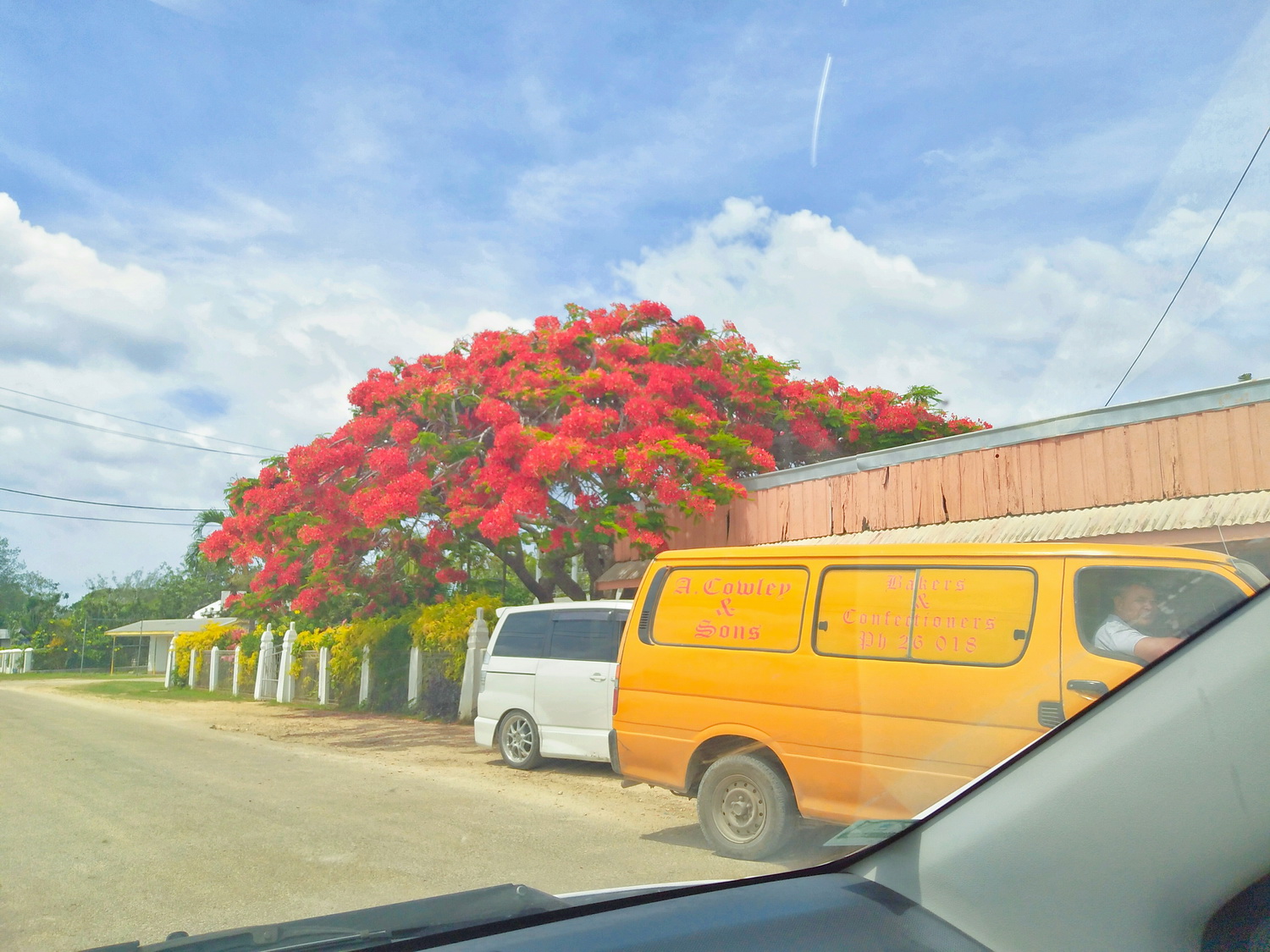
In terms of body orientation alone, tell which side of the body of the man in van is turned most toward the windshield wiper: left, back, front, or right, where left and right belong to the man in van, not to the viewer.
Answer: right

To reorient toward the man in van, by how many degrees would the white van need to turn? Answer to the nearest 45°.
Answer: approximately 45° to its right

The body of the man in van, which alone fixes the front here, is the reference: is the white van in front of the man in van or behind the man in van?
behind

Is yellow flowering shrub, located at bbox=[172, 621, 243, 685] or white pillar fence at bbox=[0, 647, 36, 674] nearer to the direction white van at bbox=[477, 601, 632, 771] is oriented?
the white pillar fence

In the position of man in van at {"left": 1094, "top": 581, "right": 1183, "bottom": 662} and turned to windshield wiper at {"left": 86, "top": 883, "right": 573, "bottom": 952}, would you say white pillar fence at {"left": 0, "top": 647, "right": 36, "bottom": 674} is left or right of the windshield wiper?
right

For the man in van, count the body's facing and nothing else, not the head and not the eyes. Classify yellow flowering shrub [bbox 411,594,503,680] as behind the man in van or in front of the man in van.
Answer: behind

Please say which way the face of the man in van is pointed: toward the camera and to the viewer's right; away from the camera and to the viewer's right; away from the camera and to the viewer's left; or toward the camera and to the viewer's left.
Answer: toward the camera and to the viewer's right

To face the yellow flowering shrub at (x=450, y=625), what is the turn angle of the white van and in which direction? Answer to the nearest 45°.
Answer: approximately 135° to its left

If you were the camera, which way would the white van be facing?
facing the viewer and to the right of the viewer

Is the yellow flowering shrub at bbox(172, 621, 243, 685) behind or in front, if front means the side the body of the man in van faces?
behind

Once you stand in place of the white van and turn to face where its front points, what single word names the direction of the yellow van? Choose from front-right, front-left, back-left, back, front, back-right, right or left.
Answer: front-right

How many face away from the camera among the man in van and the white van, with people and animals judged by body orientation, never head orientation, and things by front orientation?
0

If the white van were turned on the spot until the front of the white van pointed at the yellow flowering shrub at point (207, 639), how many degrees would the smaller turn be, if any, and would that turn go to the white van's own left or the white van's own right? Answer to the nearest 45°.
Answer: approximately 180°
